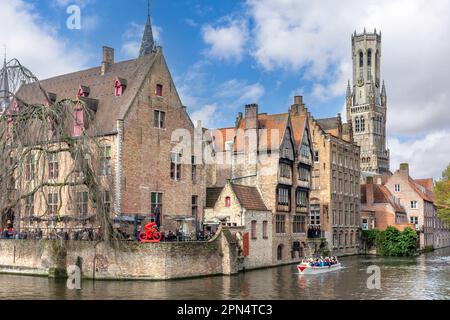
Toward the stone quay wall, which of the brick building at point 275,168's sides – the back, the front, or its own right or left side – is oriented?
right

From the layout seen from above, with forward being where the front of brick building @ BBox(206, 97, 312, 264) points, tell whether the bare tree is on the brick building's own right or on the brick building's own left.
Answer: on the brick building's own right

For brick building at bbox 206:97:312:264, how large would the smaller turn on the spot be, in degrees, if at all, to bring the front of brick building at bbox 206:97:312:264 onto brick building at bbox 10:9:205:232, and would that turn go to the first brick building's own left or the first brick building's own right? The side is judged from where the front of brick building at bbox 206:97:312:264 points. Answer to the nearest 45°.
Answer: approximately 90° to the first brick building's own right

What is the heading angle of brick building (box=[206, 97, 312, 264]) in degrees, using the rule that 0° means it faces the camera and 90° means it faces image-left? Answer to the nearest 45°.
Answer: approximately 315°
